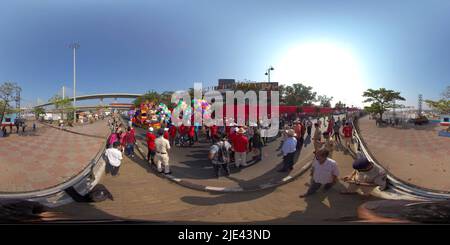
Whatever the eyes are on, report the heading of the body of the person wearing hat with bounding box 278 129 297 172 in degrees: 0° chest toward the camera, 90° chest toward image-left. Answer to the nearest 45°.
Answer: approximately 135°

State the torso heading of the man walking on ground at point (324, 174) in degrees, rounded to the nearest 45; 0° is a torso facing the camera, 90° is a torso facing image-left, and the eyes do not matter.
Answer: approximately 45°
